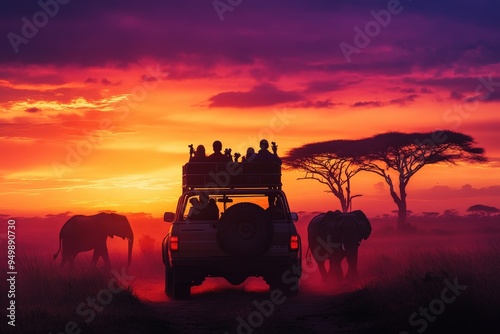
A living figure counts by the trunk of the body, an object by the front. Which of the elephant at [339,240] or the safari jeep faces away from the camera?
the safari jeep

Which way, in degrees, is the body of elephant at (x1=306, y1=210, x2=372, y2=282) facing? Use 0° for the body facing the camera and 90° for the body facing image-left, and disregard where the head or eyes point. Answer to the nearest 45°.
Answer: approximately 315°

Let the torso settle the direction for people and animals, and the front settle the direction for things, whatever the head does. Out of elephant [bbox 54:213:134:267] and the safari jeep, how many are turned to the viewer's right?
1

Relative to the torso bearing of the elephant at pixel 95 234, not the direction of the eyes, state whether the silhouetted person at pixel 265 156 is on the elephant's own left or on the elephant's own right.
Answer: on the elephant's own right

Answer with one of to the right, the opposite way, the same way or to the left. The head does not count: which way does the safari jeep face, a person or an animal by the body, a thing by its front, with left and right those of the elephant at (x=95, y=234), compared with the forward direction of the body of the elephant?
to the left

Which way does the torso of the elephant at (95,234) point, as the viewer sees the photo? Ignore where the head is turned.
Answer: to the viewer's right

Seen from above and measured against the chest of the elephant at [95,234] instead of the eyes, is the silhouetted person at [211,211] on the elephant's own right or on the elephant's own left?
on the elephant's own right

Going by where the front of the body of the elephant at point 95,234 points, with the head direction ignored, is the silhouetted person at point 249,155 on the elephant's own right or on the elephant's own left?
on the elephant's own right

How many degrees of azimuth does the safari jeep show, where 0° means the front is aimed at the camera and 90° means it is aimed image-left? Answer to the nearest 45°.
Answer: approximately 180°

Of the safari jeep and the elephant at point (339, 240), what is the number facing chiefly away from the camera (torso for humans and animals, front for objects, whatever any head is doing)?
1

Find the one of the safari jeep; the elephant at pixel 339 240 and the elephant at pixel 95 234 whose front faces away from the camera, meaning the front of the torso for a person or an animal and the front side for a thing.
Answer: the safari jeep
